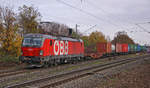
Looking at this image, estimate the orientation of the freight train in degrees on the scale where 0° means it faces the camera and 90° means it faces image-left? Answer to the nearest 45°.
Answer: approximately 45°
